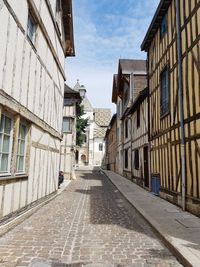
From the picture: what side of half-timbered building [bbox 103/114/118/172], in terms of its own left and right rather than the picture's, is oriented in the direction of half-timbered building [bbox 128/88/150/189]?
left

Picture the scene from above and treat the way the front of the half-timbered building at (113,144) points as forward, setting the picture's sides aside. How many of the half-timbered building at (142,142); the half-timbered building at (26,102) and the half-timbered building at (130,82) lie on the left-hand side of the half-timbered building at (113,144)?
3

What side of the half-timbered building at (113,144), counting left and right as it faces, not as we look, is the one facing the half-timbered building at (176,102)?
left

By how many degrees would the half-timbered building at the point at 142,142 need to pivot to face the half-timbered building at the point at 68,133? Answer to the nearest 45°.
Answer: approximately 45° to its right

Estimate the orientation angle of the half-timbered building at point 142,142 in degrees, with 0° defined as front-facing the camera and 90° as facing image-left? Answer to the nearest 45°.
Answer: approximately 90°

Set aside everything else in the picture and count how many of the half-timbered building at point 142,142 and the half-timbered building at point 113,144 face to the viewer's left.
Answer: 2

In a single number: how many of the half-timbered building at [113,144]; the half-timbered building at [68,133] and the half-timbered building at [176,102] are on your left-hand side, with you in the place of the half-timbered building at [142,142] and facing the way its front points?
1

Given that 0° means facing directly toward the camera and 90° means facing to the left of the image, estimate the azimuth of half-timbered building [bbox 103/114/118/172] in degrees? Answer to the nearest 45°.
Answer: approximately 90°

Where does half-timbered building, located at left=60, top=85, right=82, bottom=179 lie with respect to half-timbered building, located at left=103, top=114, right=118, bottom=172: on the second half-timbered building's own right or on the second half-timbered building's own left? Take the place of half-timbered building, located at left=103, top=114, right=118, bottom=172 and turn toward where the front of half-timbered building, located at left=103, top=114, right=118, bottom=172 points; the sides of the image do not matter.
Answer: on the second half-timbered building's own left

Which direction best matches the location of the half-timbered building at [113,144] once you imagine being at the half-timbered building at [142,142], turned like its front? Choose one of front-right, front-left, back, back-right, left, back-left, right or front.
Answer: right
